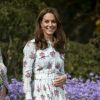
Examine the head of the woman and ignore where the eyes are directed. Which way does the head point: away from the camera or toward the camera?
toward the camera

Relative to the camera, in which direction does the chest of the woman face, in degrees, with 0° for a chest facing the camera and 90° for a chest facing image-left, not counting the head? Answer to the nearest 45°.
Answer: approximately 315°
